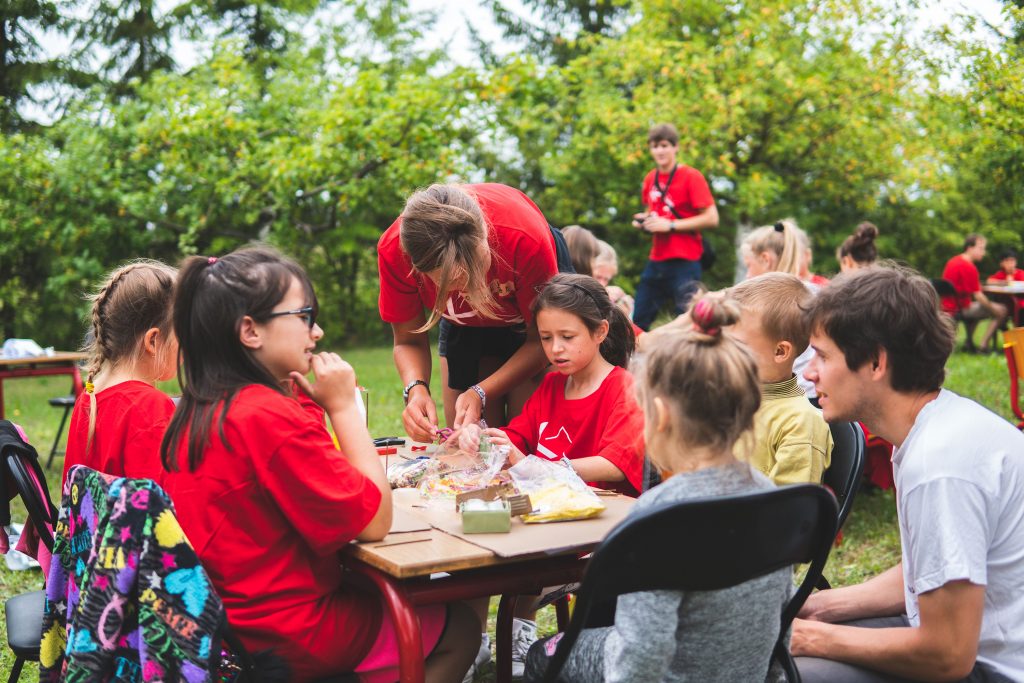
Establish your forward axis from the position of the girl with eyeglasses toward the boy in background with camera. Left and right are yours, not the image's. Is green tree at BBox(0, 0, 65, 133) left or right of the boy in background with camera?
left

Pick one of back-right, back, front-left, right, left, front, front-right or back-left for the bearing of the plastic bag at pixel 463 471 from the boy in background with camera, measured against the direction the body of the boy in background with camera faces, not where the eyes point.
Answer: front-left

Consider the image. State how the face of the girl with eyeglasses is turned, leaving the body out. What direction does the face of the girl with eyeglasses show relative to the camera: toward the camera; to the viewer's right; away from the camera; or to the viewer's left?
to the viewer's right

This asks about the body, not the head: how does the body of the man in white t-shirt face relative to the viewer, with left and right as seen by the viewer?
facing to the left of the viewer

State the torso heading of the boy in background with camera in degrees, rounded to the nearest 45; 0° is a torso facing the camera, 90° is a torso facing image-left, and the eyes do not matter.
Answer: approximately 45°

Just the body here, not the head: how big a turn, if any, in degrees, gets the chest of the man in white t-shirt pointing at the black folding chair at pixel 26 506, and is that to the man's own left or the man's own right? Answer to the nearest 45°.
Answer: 0° — they already face it

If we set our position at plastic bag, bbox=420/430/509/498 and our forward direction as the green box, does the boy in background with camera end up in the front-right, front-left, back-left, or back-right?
back-left

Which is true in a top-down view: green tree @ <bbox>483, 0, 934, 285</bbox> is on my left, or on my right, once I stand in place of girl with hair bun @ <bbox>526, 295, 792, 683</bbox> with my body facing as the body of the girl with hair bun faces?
on my right

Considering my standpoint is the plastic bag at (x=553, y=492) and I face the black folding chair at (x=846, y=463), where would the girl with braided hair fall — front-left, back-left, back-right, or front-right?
back-left

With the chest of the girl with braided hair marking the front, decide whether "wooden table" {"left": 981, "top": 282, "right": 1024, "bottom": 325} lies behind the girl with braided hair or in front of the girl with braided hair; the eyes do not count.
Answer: in front

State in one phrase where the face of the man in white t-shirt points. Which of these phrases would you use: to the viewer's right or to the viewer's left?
to the viewer's left
